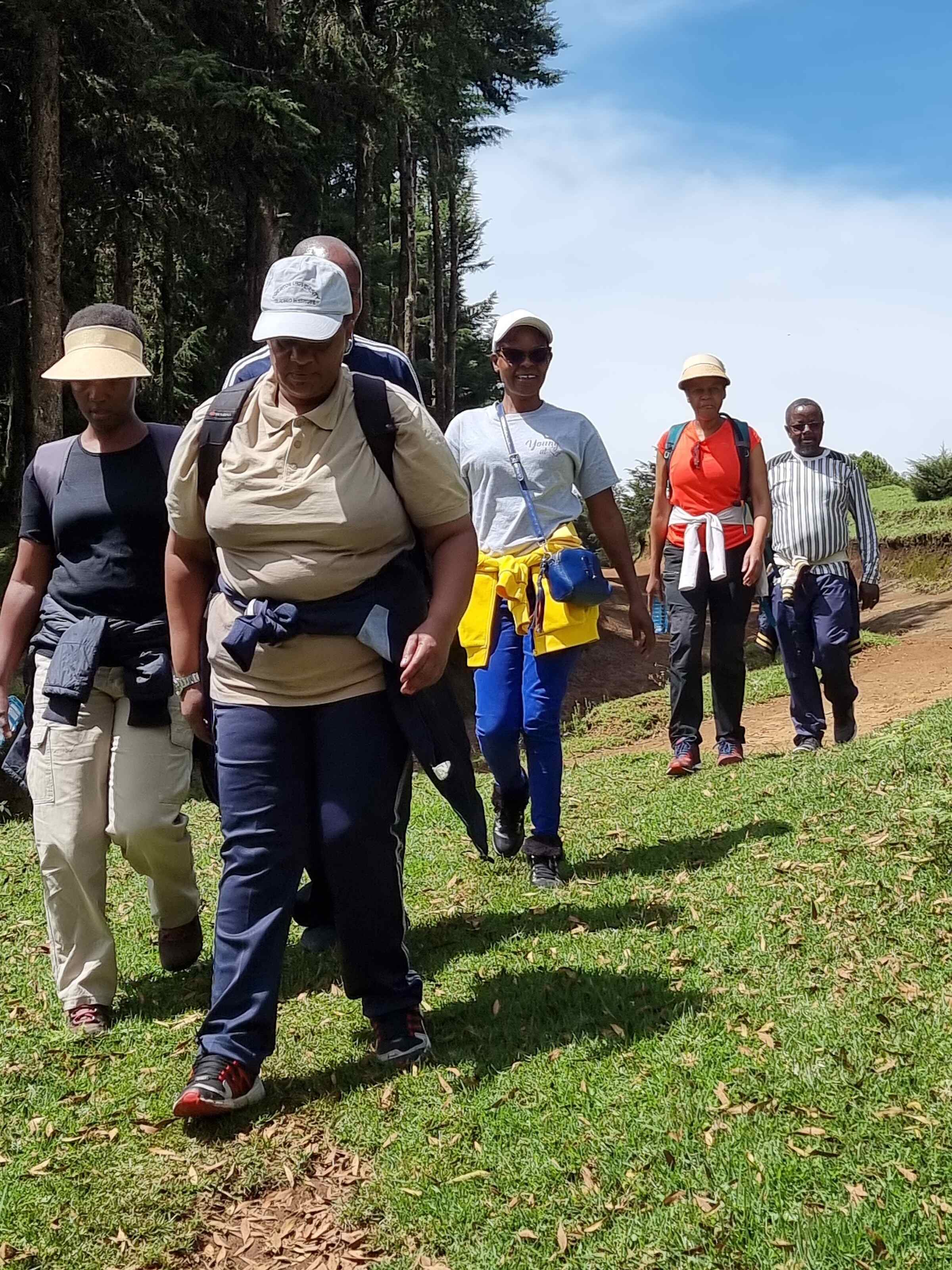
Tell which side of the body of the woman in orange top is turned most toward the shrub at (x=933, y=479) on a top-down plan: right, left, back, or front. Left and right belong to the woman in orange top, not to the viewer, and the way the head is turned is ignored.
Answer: back

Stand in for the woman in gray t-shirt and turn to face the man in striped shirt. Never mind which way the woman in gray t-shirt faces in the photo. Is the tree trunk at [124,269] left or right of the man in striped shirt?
left

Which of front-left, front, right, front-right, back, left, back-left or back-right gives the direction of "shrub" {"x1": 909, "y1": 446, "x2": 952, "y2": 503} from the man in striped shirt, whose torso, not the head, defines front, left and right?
back

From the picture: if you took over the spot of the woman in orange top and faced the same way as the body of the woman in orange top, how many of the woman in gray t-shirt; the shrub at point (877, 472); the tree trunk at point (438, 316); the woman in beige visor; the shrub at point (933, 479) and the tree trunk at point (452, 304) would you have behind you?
4

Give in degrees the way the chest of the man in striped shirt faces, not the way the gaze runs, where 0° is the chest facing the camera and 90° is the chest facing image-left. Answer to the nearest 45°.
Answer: approximately 0°

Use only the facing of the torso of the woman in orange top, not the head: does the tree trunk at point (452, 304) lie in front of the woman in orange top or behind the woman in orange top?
behind
